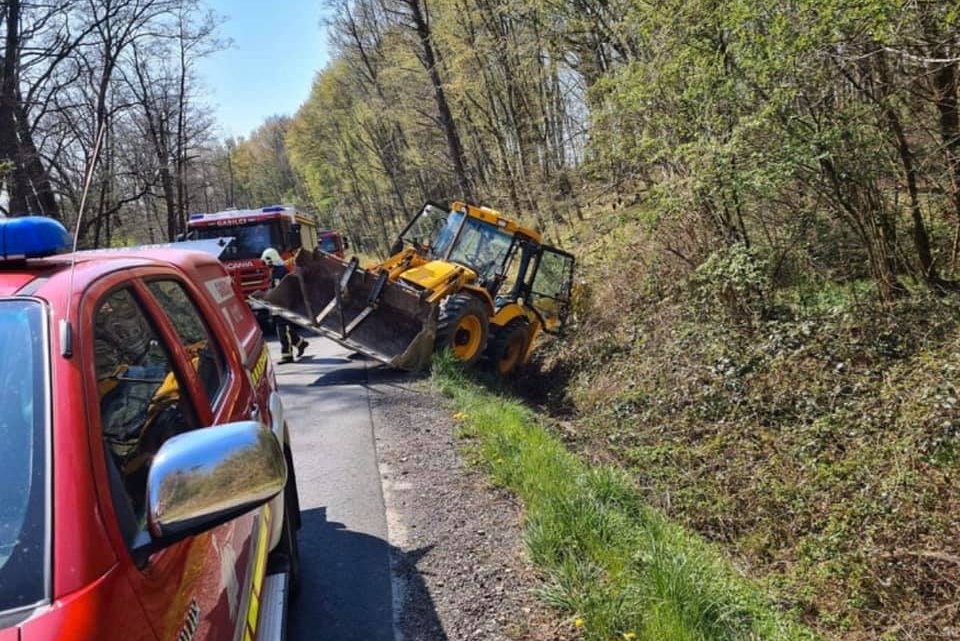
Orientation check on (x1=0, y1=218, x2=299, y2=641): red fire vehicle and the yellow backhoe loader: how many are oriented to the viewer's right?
0

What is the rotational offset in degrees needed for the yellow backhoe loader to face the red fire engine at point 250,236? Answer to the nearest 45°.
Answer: approximately 90° to its right

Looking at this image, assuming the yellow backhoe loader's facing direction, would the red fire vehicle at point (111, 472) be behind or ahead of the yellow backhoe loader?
ahead

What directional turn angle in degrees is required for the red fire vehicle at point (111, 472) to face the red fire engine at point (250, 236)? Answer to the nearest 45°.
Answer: approximately 135° to its right

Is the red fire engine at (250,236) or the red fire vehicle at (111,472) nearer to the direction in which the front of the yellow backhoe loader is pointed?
the red fire vehicle

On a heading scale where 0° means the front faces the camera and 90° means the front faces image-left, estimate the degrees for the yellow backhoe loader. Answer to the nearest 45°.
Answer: approximately 45°

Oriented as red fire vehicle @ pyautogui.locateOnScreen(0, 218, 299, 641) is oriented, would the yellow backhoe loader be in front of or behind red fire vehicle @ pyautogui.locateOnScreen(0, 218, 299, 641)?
behind

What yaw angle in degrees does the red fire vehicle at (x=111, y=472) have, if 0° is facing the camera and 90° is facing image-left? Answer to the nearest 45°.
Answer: approximately 45°

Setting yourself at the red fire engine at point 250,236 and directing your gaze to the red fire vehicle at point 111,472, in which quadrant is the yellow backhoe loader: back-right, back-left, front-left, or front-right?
front-left
